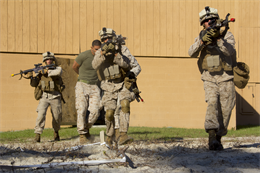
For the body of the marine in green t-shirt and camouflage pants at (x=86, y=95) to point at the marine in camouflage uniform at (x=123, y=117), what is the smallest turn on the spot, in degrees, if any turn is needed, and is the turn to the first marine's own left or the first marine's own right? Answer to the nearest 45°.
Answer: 0° — they already face them

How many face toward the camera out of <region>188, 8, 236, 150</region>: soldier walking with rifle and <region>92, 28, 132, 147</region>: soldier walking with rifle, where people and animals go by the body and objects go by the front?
2

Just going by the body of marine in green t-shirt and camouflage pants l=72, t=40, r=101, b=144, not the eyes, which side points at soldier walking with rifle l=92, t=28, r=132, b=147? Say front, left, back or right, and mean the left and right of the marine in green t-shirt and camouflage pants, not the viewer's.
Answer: front

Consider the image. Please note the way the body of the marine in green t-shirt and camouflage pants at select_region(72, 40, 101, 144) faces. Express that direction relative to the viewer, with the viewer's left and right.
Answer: facing the viewer and to the right of the viewer

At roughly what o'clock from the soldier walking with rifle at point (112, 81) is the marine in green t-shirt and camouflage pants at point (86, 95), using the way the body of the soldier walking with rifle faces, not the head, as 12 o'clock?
The marine in green t-shirt and camouflage pants is roughly at 5 o'clock from the soldier walking with rifle.

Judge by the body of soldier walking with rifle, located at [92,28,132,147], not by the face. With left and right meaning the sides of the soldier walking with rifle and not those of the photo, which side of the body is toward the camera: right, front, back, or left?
front

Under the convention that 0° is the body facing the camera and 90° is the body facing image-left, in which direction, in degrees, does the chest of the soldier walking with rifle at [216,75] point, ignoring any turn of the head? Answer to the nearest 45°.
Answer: approximately 0°

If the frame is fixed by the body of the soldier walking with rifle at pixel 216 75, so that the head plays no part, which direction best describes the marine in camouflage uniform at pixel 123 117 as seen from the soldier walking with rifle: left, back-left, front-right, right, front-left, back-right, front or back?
right

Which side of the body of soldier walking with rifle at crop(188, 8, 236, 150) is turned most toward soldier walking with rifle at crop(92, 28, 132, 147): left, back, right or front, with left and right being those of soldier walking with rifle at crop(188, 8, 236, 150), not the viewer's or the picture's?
right
